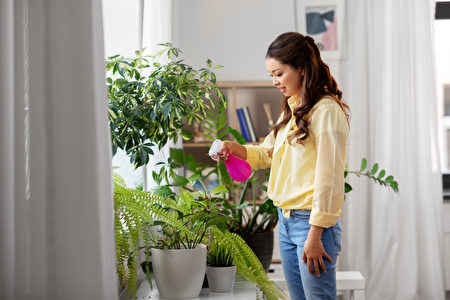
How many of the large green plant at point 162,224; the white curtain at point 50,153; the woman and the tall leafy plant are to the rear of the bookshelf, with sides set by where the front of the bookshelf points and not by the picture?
0

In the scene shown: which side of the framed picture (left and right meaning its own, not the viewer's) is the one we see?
front

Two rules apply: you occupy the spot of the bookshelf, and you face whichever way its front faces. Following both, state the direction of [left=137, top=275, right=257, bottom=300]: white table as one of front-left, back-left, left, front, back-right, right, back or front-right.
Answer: front

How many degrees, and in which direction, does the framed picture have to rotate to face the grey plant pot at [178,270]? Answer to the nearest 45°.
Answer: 0° — it already faces it

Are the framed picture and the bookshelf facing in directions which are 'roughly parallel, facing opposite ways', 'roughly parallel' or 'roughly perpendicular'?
roughly parallel

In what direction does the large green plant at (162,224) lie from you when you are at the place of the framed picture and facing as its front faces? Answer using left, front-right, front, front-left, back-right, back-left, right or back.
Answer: front

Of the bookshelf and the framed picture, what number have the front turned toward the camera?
2

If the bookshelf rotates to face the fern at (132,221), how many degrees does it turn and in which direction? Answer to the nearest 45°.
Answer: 0° — it already faces it

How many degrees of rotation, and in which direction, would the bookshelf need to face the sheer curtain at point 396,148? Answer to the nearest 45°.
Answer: approximately 90° to its left

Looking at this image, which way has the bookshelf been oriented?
toward the camera

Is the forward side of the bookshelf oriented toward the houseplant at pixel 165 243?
yes

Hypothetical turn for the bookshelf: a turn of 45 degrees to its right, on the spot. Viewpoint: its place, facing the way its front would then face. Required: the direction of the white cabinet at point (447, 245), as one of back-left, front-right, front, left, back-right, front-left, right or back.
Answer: back-left

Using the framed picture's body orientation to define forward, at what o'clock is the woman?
The woman is roughly at 12 o'clock from the framed picture.

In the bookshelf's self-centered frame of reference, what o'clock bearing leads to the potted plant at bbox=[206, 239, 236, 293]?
The potted plant is roughly at 12 o'clock from the bookshelf.
